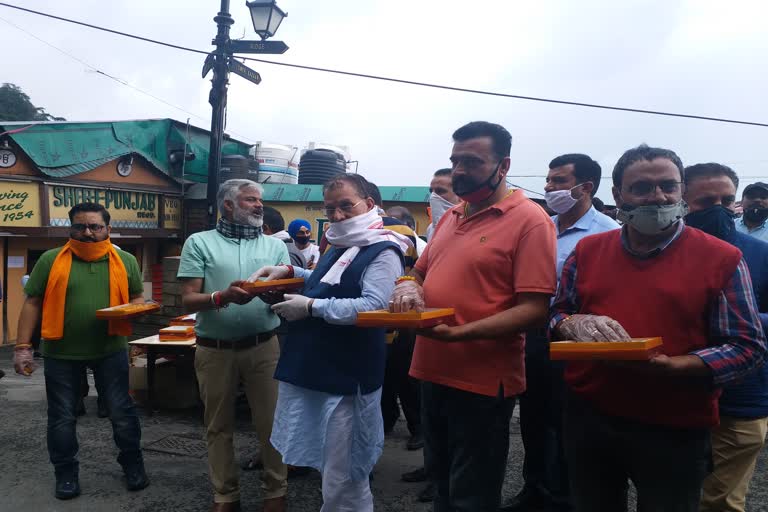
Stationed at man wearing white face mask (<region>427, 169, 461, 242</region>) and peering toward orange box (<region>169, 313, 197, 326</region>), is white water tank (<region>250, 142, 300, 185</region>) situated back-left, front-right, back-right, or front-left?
front-right

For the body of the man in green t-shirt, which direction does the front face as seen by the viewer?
toward the camera

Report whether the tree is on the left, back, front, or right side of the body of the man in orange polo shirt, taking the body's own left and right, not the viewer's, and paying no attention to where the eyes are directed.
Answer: right

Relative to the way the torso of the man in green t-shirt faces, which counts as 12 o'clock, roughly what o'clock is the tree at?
The tree is roughly at 6 o'clock from the man in green t-shirt.

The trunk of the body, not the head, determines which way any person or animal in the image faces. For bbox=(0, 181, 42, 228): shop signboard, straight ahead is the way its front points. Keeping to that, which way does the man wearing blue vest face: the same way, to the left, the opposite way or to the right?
to the right

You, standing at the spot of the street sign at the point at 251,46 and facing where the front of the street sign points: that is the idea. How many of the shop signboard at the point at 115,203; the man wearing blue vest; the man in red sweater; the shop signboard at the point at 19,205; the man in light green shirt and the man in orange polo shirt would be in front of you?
4

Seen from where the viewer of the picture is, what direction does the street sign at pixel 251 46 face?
facing the viewer

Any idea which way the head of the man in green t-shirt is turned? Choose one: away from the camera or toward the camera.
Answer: toward the camera

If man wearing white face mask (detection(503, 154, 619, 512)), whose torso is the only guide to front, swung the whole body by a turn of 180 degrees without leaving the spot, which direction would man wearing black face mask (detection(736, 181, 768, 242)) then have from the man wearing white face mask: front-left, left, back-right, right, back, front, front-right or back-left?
front

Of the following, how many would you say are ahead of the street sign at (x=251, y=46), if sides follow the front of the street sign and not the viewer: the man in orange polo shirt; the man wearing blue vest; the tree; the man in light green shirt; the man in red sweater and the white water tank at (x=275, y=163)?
4

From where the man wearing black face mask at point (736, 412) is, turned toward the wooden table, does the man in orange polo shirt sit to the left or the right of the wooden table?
left

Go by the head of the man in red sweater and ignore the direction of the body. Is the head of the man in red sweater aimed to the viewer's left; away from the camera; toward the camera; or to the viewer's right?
toward the camera

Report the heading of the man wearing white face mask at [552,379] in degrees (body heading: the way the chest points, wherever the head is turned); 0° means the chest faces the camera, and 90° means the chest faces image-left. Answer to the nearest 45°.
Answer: approximately 45°

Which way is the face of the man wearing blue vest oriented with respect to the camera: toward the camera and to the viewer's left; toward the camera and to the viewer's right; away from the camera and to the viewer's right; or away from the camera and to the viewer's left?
toward the camera and to the viewer's left

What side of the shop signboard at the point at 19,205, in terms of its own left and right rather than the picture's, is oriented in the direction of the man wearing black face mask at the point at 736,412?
front

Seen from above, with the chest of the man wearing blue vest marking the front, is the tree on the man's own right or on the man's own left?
on the man's own right

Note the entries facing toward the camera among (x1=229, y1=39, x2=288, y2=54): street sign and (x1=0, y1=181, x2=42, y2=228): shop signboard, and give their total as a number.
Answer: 2

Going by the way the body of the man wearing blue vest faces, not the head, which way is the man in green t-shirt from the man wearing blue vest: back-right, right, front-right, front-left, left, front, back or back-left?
right
